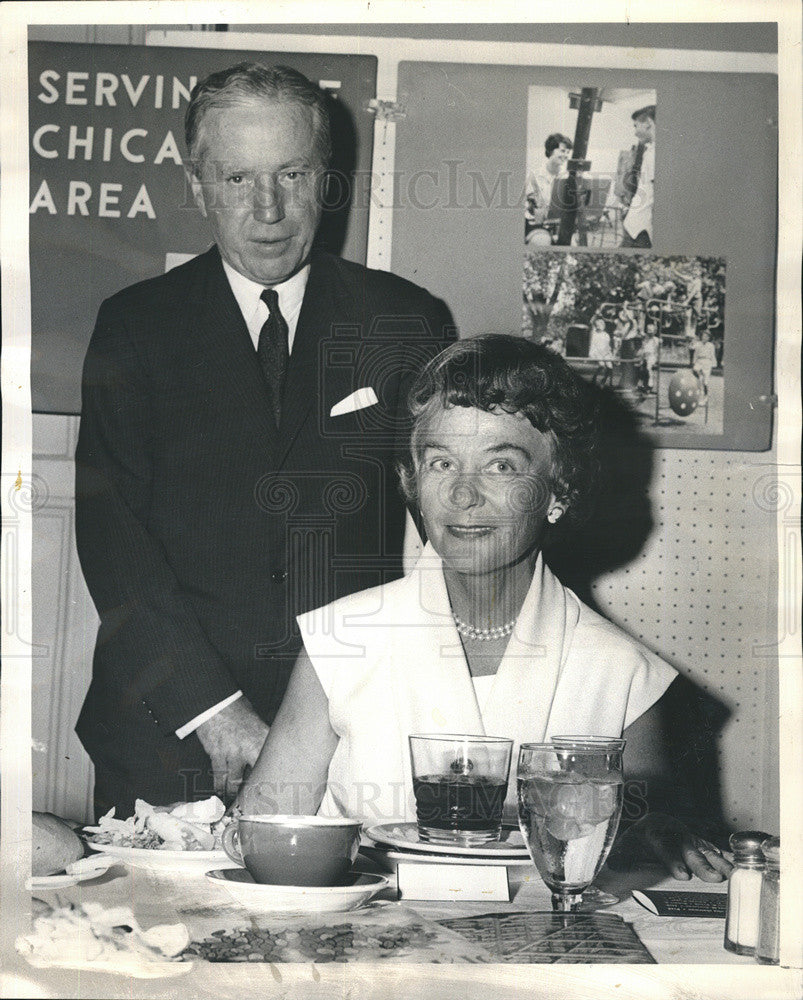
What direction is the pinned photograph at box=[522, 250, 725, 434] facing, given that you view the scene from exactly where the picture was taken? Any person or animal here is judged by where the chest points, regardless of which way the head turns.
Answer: facing the viewer

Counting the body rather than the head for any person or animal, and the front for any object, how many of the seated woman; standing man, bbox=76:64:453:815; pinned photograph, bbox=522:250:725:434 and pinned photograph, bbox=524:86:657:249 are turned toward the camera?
4

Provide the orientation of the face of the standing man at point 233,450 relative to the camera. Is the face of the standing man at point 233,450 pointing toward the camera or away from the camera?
toward the camera

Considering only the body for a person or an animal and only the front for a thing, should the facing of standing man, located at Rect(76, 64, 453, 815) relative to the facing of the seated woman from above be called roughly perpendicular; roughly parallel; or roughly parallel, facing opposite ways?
roughly parallel

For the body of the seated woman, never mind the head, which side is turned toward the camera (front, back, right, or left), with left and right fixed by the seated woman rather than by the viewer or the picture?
front

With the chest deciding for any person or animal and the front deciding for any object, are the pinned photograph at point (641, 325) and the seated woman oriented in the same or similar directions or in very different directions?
same or similar directions

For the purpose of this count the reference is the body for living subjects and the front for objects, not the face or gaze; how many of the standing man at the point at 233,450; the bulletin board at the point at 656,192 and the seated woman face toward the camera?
3

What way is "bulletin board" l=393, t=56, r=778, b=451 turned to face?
toward the camera
